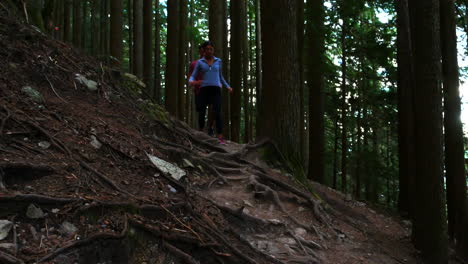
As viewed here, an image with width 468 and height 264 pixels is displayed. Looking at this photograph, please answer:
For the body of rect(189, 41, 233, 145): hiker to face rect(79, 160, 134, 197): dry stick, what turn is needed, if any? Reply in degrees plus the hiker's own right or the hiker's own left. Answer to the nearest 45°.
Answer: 0° — they already face it

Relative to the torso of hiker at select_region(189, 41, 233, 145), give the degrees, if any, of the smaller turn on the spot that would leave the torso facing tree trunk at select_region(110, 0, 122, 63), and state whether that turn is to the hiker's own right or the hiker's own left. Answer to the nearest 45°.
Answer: approximately 135° to the hiker's own right

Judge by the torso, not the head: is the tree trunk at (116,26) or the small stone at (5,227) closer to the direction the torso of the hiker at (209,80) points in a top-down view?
the small stone

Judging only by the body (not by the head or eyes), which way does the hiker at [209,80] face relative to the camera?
toward the camera

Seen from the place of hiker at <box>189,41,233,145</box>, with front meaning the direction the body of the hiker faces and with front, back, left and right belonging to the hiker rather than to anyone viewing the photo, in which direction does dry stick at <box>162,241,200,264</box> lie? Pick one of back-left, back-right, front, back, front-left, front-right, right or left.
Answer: front

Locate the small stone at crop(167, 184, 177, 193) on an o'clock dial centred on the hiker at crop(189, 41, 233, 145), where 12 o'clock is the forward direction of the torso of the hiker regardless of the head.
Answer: The small stone is roughly at 12 o'clock from the hiker.

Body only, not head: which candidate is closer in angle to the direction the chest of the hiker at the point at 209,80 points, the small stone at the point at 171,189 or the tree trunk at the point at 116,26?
the small stone

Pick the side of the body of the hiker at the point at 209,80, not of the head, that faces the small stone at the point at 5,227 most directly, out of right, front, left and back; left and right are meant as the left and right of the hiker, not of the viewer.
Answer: front

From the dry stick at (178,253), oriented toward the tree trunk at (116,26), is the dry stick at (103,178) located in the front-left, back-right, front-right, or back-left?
front-left

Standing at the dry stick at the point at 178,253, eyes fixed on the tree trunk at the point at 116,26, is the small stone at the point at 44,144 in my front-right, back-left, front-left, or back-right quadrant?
front-left

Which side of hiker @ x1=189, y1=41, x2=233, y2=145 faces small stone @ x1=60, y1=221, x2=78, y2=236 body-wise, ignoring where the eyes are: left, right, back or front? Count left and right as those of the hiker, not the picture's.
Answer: front
